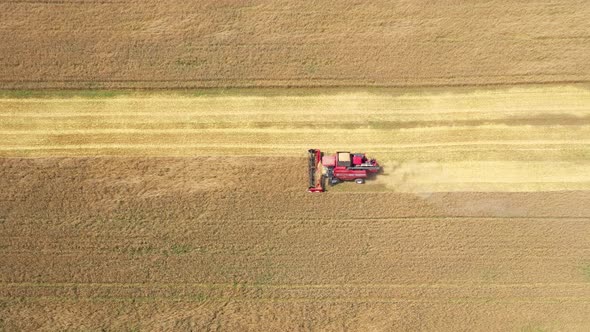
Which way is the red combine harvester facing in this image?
to the viewer's left
